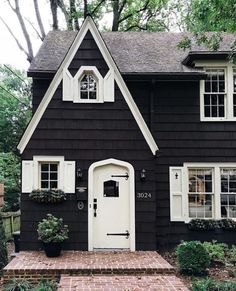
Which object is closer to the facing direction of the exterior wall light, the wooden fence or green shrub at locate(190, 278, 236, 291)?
the green shrub

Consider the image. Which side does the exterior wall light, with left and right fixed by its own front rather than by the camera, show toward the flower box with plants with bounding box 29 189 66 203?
right

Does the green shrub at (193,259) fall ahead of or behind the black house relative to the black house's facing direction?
ahead

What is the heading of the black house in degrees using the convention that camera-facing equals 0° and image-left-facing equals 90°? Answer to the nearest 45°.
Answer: approximately 0°

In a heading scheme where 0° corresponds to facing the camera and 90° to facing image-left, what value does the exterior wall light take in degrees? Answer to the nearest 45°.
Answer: approximately 0°
